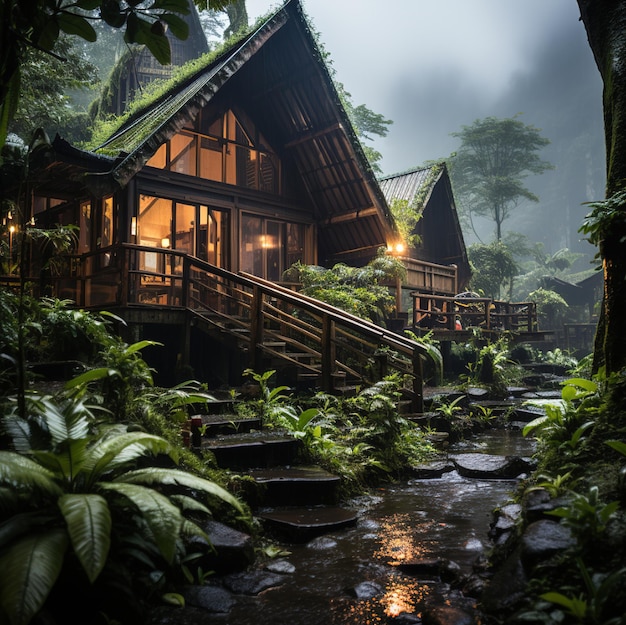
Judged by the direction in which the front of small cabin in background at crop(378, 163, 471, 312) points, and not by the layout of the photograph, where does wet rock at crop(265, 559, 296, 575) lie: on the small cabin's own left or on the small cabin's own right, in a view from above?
on the small cabin's own right

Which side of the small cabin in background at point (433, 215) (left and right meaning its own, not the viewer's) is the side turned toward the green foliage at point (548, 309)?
left

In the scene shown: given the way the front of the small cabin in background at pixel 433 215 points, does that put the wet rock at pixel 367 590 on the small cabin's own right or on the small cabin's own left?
on the small cabin's own right

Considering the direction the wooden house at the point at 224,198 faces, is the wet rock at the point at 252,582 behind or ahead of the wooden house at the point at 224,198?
ahead

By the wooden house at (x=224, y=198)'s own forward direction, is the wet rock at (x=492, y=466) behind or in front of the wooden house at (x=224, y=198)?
in front

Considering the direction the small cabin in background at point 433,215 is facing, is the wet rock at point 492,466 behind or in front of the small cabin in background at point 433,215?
in front

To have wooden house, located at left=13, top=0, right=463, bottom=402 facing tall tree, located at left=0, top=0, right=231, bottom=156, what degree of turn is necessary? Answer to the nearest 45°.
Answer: approximately 45° to its right

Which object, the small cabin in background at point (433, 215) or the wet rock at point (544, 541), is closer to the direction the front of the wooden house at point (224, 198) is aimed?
the wet rock

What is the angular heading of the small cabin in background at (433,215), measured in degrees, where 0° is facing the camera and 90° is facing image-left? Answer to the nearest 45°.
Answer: approximately 315°
